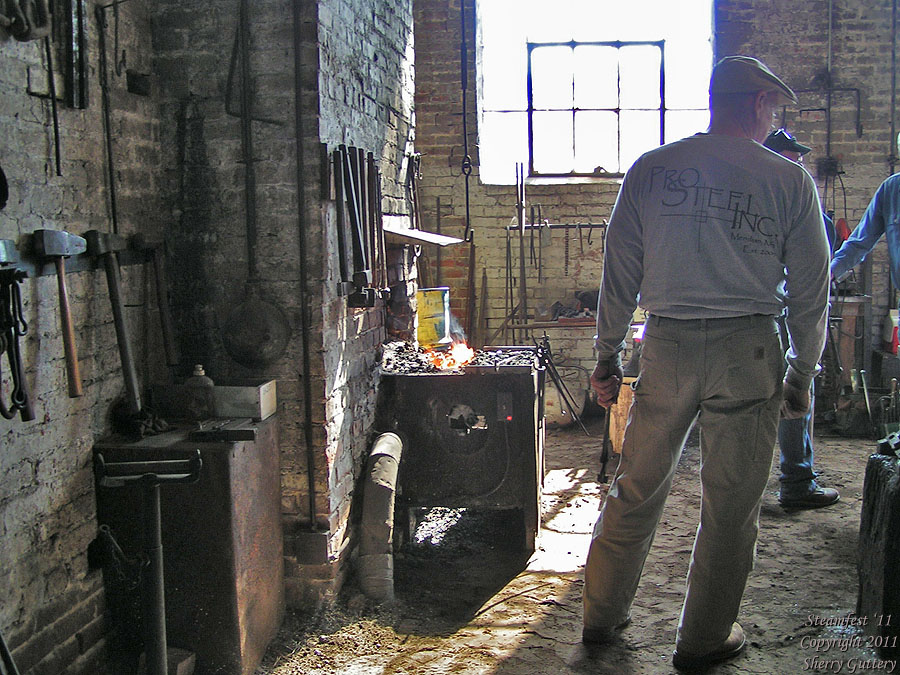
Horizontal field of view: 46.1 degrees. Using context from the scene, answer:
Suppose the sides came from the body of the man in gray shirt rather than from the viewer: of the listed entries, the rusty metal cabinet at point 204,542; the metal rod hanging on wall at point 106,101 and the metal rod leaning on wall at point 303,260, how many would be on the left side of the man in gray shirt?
3

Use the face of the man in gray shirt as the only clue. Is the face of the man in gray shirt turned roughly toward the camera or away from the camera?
away from the camera

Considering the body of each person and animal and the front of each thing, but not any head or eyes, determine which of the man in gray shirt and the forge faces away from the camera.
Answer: the man in gray shirt

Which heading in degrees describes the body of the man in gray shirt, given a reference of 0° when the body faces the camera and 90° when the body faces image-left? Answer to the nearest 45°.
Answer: approximately 180°
